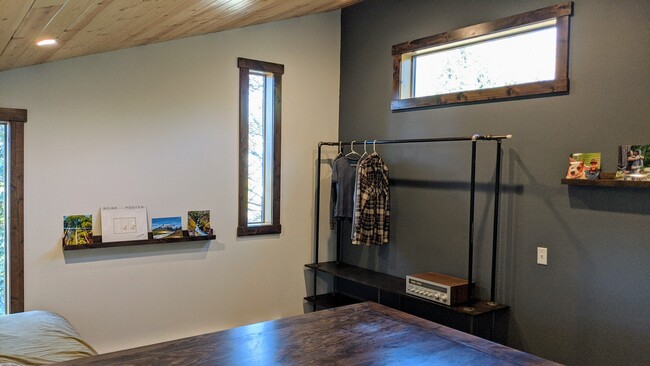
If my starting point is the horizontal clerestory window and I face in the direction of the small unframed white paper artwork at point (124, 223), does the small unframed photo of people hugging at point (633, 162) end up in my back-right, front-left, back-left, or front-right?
back-left

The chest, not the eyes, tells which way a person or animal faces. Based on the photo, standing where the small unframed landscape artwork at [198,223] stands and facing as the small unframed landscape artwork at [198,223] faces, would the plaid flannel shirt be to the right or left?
on its left

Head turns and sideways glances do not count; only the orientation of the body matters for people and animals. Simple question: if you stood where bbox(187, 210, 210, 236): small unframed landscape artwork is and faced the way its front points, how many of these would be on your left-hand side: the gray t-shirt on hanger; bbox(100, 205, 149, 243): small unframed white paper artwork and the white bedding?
1

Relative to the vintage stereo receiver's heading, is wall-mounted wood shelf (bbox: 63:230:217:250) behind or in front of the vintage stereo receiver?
in front

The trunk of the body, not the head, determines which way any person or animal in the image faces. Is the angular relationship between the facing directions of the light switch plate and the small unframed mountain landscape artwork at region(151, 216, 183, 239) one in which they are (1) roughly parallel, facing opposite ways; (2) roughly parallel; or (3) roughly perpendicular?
roughly perpendicular

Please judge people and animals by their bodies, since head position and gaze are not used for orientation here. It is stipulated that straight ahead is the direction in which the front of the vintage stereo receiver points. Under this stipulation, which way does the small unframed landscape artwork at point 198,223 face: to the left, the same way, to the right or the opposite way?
to the left
